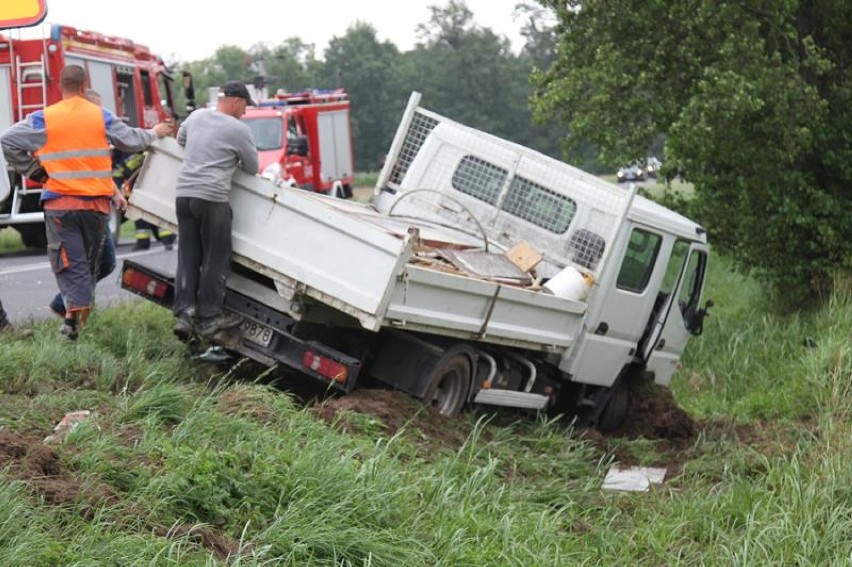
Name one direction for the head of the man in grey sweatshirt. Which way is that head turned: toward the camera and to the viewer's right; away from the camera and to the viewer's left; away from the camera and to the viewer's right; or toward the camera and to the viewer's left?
away from the camera and to the viewer's right

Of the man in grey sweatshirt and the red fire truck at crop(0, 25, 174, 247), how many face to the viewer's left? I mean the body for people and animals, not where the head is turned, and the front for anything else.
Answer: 0

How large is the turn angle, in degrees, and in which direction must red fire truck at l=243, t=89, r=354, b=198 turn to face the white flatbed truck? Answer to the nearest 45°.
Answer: approximately 45° to its left

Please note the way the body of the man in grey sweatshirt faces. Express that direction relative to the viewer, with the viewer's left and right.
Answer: facing away from the viewer and to the right of the viewer

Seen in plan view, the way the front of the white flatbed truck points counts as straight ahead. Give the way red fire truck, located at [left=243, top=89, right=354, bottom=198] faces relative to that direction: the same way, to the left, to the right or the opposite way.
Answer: the opposite way

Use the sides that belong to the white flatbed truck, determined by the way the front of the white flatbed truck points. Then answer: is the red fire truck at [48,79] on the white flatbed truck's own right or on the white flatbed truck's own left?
on the white flatbed truck's own left

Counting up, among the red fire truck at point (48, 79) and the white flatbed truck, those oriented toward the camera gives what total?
0

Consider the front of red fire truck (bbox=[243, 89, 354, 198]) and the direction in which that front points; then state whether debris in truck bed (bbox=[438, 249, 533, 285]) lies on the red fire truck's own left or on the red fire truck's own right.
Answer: on the red fire truck's own left

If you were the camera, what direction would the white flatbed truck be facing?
facing away from the viewer and to the right of the viewer
